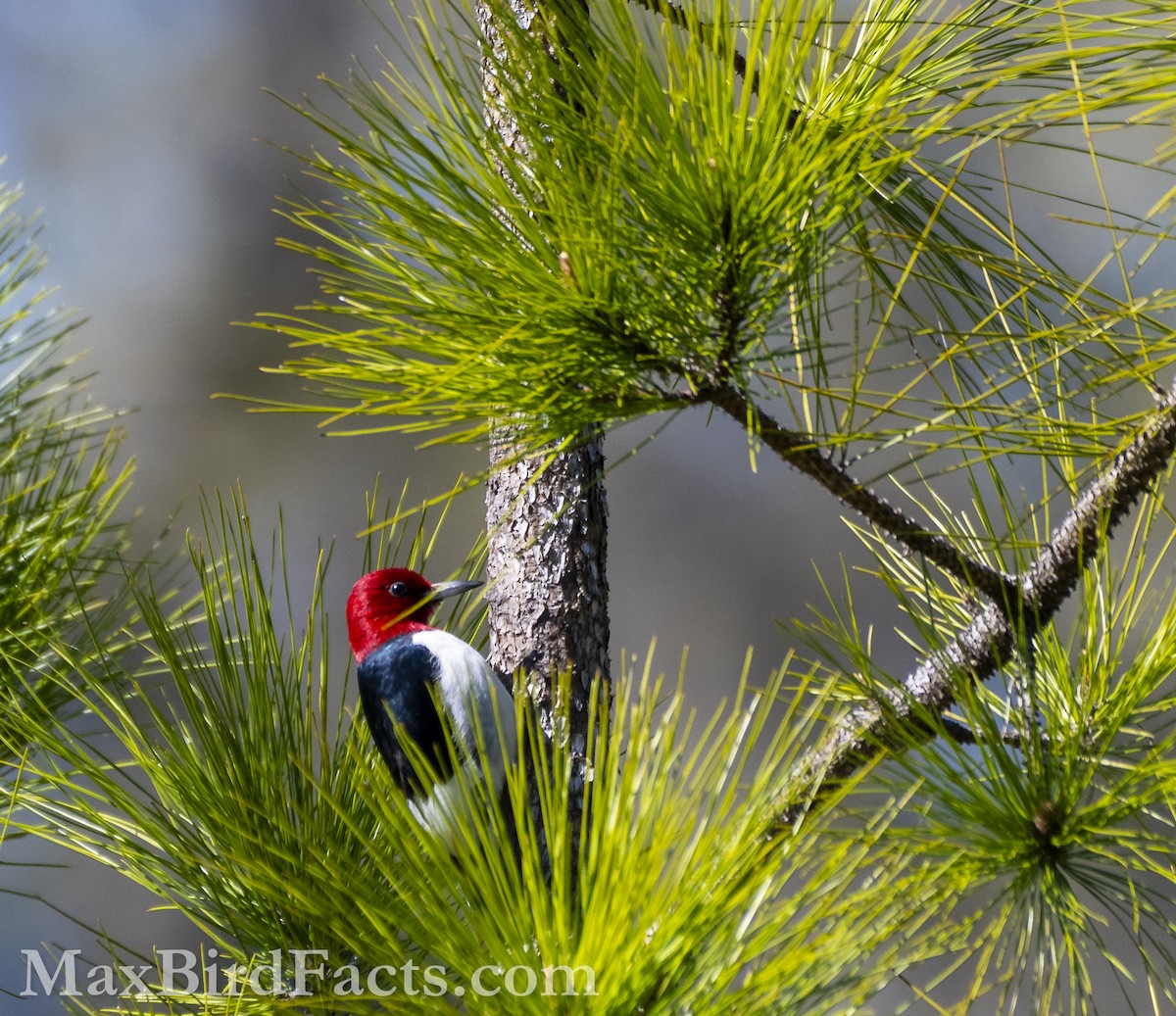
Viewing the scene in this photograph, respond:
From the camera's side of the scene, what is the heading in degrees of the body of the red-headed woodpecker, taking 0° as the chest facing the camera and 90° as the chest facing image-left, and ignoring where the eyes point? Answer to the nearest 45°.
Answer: approximately 270°
